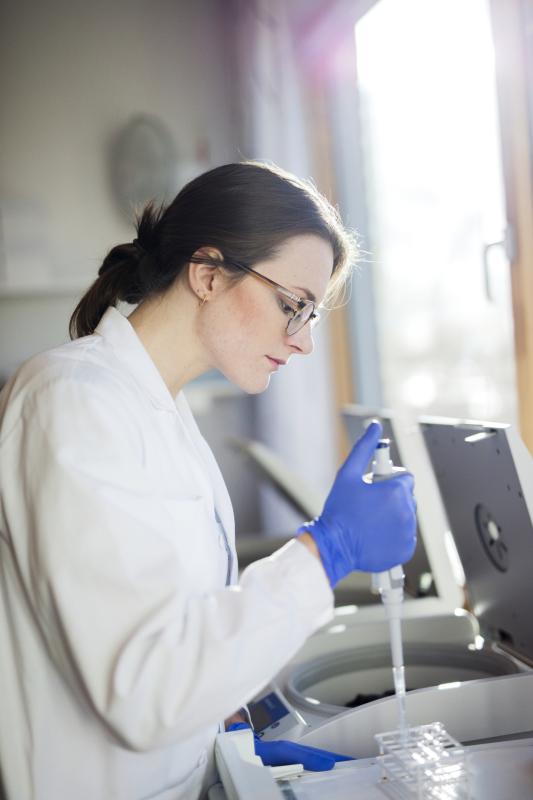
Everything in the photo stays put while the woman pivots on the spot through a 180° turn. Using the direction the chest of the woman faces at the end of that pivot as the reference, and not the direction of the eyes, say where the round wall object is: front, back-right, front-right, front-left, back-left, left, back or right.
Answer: right

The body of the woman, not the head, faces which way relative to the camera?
to the viewer's right

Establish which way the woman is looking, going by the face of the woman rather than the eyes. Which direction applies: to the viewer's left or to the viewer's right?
to the viewer's right
